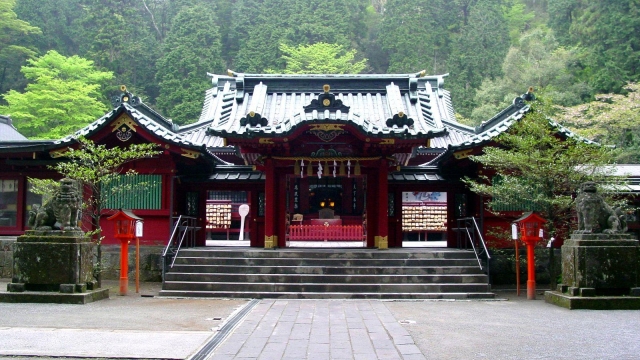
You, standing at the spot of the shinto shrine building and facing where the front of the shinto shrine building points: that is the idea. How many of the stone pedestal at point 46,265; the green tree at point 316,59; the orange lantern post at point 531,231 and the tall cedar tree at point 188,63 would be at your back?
2

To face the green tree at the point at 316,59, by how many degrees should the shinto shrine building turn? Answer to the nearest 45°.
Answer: approximately 180°

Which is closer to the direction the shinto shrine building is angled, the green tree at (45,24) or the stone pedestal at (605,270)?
the stone pedestal

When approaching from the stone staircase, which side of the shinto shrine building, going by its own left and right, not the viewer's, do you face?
front

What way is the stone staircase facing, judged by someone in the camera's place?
facing the viewer

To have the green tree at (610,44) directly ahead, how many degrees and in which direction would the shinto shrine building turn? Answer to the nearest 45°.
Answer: approximately 135° to its left

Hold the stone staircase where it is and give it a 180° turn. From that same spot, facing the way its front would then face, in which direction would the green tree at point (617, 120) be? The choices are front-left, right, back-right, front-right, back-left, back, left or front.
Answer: front-right

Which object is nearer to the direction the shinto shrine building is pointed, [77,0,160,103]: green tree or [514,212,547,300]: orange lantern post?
the orange lantern post

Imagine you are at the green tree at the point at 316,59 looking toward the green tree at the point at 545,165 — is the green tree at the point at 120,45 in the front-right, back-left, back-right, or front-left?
back-right

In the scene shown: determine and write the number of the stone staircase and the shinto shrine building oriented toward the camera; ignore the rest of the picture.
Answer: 2

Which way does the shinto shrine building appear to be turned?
toward the camera

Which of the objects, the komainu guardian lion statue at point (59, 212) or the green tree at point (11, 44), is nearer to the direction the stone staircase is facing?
the komainu guardian lion statue

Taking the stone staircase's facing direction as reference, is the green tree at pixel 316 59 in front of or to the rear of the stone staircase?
to the rear
